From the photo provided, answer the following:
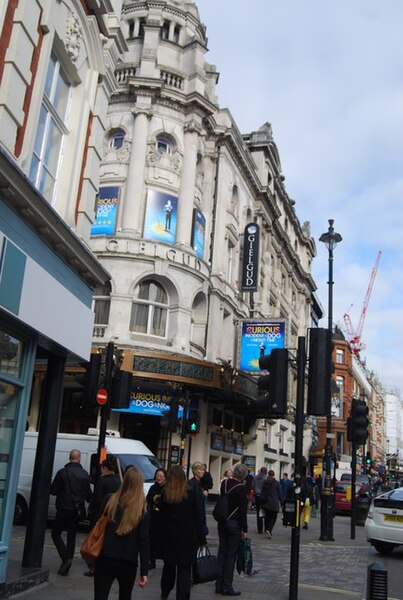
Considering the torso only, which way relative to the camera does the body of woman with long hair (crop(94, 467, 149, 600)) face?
away from the camera

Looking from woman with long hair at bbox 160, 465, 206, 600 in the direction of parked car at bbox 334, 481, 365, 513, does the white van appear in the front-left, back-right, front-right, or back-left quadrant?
front-left

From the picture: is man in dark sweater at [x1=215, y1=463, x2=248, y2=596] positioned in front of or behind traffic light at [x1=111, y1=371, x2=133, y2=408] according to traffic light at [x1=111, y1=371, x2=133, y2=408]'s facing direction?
behind

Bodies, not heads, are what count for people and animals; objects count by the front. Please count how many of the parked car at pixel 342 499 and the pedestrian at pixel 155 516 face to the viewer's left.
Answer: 0

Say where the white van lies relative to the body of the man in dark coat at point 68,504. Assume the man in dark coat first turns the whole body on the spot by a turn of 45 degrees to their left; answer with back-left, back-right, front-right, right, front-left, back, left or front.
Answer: front-right

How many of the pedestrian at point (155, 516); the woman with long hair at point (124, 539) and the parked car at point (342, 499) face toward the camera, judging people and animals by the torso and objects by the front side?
1

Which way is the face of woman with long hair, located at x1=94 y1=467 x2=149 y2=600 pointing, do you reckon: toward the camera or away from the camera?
away from the camera
